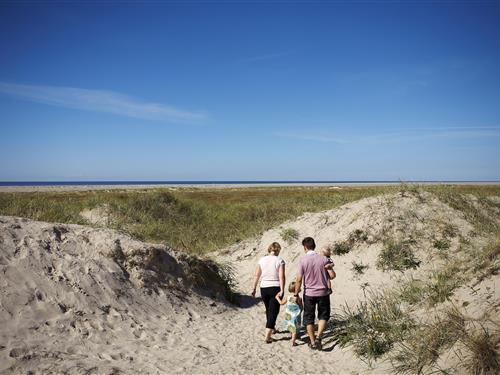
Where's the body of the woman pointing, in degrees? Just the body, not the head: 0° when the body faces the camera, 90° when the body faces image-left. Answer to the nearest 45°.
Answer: approximately 180°

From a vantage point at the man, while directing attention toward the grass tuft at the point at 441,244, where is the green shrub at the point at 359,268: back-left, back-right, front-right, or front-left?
front-left

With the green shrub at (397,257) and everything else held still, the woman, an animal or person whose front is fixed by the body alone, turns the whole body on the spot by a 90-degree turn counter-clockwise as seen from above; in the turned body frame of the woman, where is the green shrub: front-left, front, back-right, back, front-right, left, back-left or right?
back-right

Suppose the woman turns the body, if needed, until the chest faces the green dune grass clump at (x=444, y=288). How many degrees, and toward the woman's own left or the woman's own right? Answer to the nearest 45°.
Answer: approximately 90° to the woman's own right

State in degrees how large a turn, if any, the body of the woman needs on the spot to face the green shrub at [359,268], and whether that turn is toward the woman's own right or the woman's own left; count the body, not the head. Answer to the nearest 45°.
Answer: approximately 45° to the woman's own right

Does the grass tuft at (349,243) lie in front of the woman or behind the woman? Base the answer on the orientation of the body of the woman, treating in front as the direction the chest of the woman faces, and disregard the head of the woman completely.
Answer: in front

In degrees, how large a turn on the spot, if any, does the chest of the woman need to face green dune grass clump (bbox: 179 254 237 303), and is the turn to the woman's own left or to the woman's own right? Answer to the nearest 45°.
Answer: approximately 45° to the woman's own left

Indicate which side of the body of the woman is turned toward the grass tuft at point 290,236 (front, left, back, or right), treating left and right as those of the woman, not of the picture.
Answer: front

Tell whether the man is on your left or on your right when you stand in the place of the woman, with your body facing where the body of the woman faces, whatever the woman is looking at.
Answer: on your right

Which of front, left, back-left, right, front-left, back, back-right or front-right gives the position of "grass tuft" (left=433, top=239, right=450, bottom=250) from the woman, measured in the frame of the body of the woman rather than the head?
front-right

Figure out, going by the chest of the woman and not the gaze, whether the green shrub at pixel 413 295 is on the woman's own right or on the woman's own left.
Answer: on the woman's own right

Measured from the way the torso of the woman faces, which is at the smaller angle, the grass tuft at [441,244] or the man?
the grass tuft

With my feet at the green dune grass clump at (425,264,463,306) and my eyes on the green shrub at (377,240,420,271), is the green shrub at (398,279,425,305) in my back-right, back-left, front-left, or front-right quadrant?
front-left
